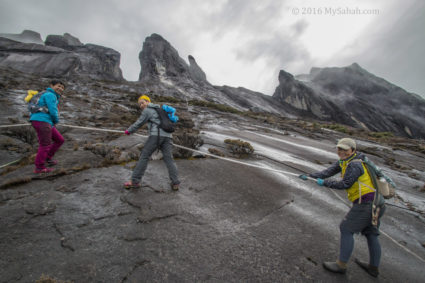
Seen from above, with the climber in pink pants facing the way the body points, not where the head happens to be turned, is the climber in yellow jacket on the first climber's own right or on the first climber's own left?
on the first climber's own right

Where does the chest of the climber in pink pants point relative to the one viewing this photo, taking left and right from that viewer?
facing to the right of the viewer

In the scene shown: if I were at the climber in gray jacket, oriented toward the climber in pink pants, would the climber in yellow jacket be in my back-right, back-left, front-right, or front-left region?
back-left
